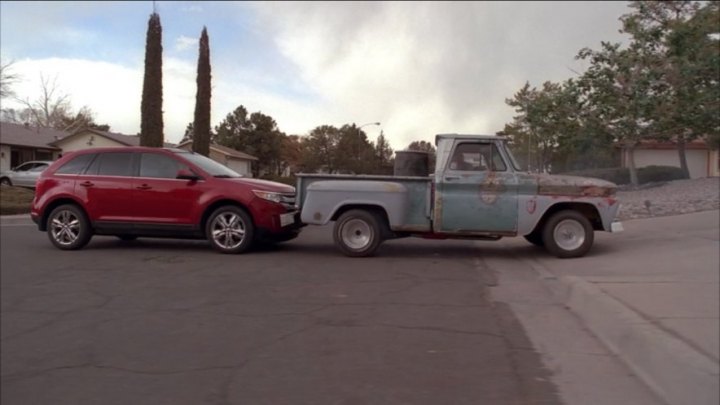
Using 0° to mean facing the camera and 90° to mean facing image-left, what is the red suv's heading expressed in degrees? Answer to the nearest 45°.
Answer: approximately 315°

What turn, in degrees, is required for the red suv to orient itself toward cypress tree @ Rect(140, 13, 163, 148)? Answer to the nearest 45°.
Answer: approximately 135° to its left

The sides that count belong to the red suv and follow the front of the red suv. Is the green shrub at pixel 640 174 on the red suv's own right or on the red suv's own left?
on the red suv's own left

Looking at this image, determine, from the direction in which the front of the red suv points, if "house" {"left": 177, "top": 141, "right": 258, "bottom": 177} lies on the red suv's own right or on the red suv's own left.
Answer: on the red suv's own left

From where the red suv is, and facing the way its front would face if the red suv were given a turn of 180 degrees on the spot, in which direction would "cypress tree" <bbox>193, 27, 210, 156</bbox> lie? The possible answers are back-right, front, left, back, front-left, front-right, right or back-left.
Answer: front-right

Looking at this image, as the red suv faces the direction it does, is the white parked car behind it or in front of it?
behind

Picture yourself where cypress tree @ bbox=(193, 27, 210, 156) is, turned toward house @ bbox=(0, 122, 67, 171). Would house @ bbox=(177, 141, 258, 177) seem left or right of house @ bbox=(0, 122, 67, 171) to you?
right

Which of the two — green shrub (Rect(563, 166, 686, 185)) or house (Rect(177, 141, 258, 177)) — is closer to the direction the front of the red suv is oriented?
the green shrub

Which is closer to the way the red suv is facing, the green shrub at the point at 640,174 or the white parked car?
the green shrub
